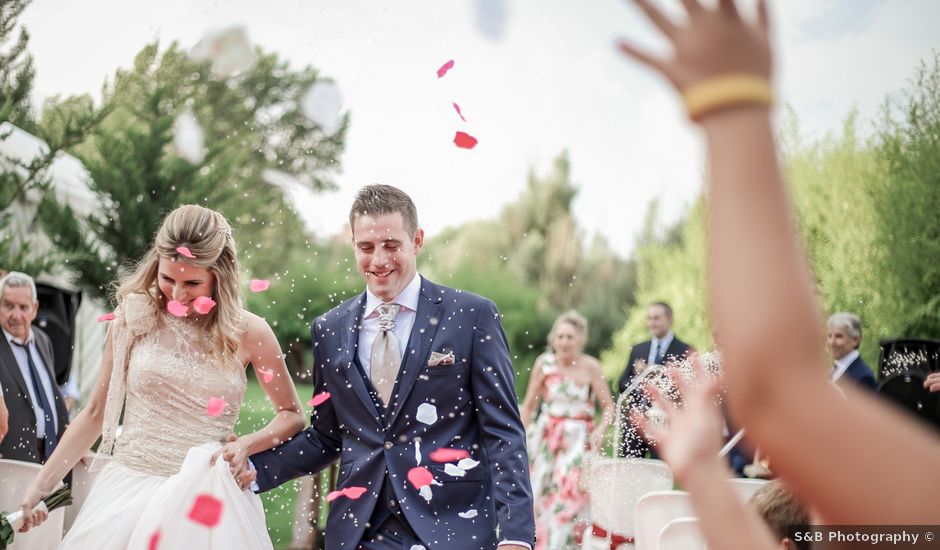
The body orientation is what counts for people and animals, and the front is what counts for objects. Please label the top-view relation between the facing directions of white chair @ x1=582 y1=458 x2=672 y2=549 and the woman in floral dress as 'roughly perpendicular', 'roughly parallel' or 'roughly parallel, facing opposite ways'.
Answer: roughly parallel, facing opposite ways

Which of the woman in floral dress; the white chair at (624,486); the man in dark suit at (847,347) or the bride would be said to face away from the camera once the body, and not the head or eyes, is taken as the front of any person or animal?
the white chair

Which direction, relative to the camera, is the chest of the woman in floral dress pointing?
toward the camera

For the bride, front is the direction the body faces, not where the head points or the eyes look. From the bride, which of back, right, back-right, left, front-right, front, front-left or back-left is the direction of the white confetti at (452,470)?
front-left

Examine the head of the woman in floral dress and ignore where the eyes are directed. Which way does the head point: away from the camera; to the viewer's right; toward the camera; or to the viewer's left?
toward the camera

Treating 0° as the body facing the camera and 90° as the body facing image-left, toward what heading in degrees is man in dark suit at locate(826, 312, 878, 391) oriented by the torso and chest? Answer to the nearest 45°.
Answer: approximately 45°

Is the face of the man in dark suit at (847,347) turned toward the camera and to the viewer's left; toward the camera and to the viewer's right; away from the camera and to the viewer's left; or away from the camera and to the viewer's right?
toward the camera and to the viewer's left

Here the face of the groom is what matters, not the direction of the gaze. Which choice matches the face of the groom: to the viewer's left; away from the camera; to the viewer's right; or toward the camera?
toward the camera

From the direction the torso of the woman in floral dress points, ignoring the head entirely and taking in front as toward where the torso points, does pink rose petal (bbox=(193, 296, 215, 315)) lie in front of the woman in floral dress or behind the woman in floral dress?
in front

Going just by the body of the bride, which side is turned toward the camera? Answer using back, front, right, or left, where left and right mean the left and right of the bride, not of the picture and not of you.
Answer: front

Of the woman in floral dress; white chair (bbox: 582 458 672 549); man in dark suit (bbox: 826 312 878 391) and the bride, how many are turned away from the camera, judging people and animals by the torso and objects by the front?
1

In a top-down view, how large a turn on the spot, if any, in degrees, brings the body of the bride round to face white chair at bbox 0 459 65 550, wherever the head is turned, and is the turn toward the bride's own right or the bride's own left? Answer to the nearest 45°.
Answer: approximately 135° to the bride's own right

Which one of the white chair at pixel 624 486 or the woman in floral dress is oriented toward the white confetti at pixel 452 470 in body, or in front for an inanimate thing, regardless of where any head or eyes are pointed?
the woman in floral dress

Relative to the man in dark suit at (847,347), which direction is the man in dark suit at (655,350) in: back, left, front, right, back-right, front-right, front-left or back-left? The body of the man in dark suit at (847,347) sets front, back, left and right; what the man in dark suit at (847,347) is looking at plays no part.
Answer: right

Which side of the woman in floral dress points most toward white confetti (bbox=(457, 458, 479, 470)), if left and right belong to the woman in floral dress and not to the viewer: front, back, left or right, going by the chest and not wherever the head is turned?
front

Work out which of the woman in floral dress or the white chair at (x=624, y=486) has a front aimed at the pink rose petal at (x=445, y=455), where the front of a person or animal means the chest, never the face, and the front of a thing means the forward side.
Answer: the woman in floral dress
